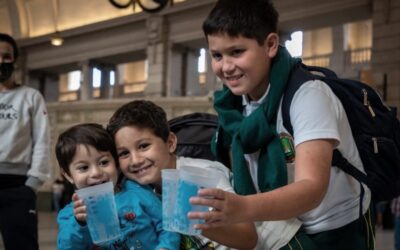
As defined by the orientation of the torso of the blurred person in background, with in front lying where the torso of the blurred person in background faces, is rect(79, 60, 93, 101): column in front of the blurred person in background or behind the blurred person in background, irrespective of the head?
behind

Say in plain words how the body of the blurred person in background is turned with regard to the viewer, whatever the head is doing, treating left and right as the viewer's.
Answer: facing the viewer

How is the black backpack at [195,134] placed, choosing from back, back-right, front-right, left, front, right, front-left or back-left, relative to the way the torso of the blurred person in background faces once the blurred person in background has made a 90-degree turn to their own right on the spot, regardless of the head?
back-left

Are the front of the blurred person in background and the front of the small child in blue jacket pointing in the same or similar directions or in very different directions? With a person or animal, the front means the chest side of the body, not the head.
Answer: same or similar directions

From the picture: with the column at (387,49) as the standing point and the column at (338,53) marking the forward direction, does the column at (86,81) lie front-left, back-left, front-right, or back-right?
front-left

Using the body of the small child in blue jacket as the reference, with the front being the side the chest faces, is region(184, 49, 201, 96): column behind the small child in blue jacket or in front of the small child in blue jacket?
behind

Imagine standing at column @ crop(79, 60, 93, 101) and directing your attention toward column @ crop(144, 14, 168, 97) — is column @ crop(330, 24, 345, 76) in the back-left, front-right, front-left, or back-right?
front-left

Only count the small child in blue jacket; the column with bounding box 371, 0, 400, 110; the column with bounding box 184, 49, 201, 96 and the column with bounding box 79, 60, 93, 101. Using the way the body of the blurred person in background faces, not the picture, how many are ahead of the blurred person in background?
1

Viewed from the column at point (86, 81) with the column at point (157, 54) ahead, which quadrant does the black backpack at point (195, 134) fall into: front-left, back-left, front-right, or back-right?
front-right

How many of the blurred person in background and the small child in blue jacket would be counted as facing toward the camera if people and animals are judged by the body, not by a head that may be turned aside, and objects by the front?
2

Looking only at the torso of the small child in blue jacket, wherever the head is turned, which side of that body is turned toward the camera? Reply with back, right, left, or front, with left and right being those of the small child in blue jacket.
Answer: front

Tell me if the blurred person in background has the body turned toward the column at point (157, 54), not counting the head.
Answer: no

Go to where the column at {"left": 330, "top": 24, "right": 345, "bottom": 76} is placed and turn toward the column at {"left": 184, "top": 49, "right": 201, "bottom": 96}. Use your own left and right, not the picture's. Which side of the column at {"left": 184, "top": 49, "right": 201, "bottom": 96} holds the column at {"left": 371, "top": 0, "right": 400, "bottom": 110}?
left

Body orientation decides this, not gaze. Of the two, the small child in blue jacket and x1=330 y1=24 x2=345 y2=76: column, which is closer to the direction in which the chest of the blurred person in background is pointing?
the small child in blue jacket
